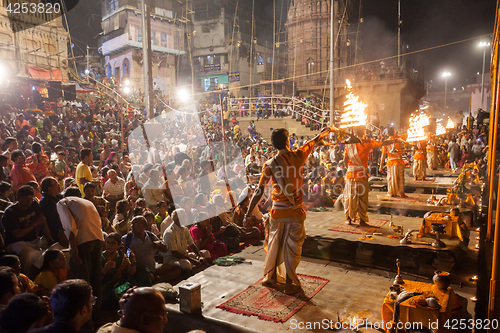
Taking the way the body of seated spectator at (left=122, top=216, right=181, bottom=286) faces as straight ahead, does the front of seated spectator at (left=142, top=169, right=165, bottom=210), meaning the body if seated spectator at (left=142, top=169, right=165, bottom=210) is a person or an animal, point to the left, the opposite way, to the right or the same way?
the same way

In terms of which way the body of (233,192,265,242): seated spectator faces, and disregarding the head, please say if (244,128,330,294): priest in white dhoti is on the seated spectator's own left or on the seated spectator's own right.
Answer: on the seated spectator's own right

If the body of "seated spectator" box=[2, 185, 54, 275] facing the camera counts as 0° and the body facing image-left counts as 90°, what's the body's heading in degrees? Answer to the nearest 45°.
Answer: approximately 315°

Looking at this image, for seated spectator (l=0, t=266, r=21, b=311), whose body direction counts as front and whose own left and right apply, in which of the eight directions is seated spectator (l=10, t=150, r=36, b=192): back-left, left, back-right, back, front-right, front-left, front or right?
left

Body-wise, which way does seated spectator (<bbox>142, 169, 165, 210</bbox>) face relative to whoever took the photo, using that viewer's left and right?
facing the viewer and to the right of the viewer

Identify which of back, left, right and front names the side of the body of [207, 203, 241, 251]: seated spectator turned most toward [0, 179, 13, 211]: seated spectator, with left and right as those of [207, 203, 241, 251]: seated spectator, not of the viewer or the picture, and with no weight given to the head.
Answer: back

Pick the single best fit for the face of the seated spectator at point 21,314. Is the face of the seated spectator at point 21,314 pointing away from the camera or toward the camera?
away from the camera

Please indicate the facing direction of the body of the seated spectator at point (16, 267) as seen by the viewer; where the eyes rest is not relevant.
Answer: to the viewer's right

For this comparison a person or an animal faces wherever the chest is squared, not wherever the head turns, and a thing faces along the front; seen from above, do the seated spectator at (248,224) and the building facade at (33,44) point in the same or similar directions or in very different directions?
same or similar directions

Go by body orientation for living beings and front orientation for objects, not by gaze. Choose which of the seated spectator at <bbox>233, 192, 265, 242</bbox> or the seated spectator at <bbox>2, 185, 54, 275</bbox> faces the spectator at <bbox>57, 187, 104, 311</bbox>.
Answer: the seated spectator at <bbox>2, 185, 54, 275</bbox>

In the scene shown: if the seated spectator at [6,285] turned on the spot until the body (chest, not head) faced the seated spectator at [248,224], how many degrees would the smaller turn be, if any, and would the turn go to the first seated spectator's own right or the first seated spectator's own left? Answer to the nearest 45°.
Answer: approximately 45° to the first seated spectator's own left

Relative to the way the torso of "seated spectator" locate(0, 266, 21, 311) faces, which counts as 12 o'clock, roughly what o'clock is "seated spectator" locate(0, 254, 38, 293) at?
"seated spectator" locate(0, 254, 38, 293) is roughly at 9 o'clock from "seated spectator" locate(0, 266, 21, 311).

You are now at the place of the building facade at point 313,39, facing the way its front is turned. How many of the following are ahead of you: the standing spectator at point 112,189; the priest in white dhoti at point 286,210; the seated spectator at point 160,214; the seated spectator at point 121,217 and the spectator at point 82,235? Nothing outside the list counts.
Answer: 5

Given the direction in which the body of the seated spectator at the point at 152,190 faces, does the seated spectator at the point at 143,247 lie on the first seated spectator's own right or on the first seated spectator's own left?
on the first seated spectator's own right
